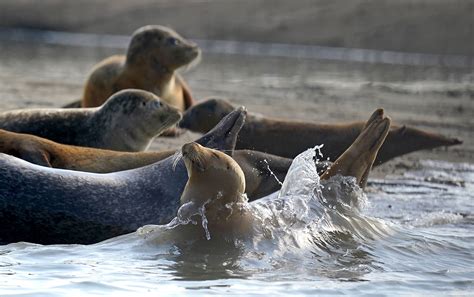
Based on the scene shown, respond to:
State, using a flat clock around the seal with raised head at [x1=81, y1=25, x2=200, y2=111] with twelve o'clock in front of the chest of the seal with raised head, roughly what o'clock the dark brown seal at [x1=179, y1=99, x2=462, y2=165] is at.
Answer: The dark brown seal is roughly at 2 o'clock from the seal with raised head.

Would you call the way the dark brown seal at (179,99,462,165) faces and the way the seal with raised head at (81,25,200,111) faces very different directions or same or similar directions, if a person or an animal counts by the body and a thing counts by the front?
very different directions

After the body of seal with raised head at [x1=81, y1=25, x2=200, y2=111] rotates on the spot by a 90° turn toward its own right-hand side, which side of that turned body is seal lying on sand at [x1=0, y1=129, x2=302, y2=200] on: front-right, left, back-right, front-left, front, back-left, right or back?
front

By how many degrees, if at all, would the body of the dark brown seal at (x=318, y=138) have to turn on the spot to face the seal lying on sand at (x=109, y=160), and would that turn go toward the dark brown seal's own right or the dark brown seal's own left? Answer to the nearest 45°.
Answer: approximately 45° to the dark brown seal's own left

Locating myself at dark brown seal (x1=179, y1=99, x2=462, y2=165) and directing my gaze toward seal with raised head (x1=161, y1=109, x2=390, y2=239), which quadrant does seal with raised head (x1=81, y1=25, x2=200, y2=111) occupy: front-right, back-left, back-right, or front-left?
back-right

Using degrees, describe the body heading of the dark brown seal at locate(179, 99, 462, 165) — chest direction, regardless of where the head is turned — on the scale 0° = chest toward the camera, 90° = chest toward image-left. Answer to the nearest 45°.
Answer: approximately 90°

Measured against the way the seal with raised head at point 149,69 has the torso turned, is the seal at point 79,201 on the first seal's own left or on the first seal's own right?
on the first seal's own right

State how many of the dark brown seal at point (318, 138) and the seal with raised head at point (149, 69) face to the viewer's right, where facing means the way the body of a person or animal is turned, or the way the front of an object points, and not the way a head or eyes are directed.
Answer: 1

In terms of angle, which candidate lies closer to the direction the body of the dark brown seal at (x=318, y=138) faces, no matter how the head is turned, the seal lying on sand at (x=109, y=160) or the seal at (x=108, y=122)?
the seal

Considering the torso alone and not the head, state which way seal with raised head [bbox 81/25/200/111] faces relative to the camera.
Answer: to the viewer's right

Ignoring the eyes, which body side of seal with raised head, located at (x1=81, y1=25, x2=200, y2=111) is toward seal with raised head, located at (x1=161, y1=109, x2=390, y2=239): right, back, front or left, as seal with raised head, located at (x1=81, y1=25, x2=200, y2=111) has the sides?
front
